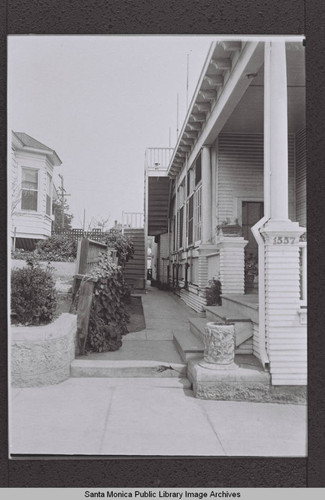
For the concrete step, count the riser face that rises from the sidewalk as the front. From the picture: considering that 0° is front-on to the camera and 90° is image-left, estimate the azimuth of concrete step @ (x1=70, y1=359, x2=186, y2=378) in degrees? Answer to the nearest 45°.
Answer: approximately 0°

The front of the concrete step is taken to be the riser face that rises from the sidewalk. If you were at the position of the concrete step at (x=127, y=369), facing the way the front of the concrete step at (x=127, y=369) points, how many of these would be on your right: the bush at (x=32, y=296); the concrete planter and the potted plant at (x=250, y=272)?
1

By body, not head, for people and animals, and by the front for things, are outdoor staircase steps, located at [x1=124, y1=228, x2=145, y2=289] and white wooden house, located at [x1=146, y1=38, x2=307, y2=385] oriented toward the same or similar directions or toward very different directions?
same or similar directions

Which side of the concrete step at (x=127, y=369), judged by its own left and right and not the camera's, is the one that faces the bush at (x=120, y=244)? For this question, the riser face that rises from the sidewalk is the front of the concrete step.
back

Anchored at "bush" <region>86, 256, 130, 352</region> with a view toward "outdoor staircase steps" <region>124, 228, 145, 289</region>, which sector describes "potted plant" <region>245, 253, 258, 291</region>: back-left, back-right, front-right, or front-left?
front-right

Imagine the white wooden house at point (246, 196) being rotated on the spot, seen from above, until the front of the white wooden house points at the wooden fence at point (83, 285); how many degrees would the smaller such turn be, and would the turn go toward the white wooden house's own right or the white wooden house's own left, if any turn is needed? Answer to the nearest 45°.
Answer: approximately 45° to the white wooden house's own right
